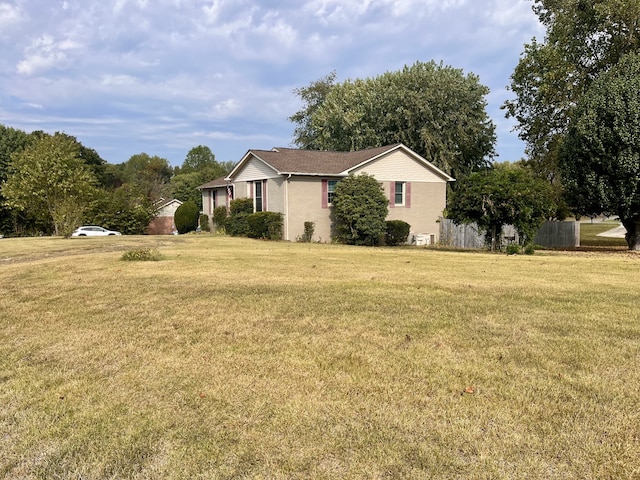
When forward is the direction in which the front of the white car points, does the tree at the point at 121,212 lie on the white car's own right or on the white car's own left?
on the white car's own left

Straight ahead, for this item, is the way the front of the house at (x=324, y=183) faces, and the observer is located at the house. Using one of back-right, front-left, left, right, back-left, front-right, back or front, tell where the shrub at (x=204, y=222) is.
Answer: right

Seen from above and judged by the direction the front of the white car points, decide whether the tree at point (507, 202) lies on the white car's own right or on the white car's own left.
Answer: on the white car's own right

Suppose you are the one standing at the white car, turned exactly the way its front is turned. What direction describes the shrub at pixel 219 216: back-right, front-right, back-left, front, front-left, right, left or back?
front-right

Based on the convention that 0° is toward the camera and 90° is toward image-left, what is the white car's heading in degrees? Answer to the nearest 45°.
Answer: approximately 270°

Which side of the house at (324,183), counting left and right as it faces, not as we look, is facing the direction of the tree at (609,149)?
left

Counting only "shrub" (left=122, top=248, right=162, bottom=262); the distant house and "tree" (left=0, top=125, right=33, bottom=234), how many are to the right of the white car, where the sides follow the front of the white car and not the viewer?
1

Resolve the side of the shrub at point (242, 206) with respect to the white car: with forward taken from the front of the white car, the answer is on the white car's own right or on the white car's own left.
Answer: on the white car's own right

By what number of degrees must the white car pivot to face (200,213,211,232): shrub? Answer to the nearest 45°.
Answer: approximately 45° to its right

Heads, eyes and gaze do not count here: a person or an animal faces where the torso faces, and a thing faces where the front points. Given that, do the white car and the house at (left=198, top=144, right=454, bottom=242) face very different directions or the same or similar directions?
very different directions

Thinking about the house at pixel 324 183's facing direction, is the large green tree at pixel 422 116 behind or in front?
behind
